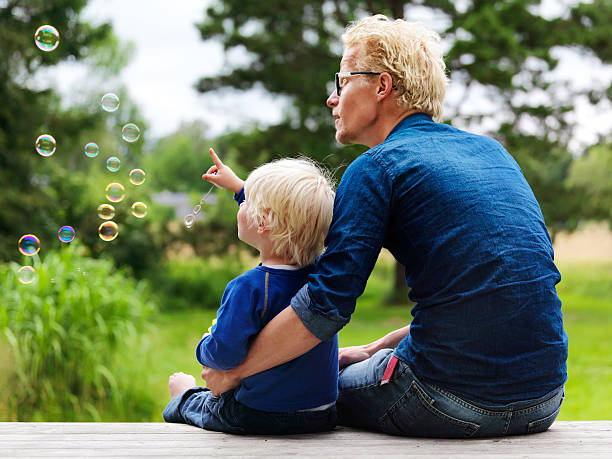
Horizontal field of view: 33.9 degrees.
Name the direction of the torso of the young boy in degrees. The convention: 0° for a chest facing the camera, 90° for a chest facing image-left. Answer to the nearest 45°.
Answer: approximately 135°

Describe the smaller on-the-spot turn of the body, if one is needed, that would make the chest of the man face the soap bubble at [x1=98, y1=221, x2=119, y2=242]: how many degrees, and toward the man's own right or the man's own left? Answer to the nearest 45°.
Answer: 0° — they already face it

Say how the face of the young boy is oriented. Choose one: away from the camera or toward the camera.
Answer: away from the camera

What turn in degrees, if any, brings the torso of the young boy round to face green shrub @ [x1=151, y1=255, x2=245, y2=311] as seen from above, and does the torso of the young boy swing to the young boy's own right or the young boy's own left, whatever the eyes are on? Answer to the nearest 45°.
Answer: approximately 45° to the young boy's own right

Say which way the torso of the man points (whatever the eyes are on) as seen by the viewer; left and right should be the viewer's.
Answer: facing away from the viewer and to the left of the viewer
